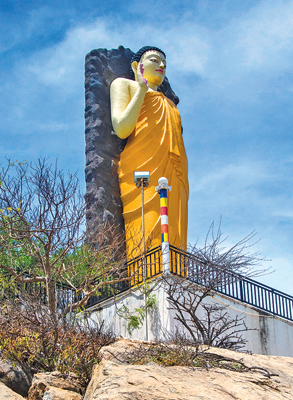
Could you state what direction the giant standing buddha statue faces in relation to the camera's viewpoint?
facing the viewer and to the right of the viewer

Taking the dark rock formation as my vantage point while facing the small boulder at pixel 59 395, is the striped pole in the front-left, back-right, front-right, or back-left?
front-left

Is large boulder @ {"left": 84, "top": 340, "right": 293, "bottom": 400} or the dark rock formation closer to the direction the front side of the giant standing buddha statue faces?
the large boulder

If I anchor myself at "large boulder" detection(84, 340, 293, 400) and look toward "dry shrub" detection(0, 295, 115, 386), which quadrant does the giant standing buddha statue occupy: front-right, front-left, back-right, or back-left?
front-right

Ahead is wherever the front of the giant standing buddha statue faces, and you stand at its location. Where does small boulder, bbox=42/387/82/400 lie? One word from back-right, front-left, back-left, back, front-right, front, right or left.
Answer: front-right

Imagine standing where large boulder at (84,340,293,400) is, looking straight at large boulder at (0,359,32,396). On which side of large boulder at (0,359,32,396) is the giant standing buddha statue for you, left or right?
right
